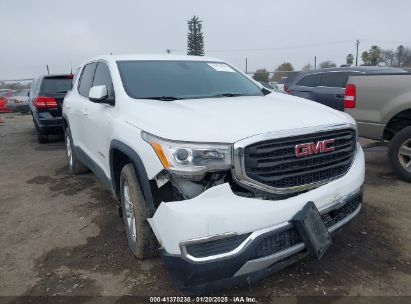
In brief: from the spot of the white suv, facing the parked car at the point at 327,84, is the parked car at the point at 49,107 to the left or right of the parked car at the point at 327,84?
left

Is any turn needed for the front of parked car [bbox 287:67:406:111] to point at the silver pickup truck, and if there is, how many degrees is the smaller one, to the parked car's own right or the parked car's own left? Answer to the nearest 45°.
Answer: approximately 90° to the parked car's own right

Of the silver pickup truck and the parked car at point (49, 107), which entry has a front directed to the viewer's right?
the silver pickup truck

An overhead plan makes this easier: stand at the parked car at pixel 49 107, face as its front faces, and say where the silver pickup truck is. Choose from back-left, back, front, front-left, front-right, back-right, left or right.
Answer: back-right

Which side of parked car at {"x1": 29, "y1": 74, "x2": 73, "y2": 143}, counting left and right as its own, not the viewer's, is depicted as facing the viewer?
back

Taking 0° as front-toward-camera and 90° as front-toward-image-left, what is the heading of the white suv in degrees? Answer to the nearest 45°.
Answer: approximately 315°

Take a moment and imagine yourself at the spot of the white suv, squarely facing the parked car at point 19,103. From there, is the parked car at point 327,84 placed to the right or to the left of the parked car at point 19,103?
right

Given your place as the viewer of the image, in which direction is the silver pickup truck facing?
facing to the right of the viewer
